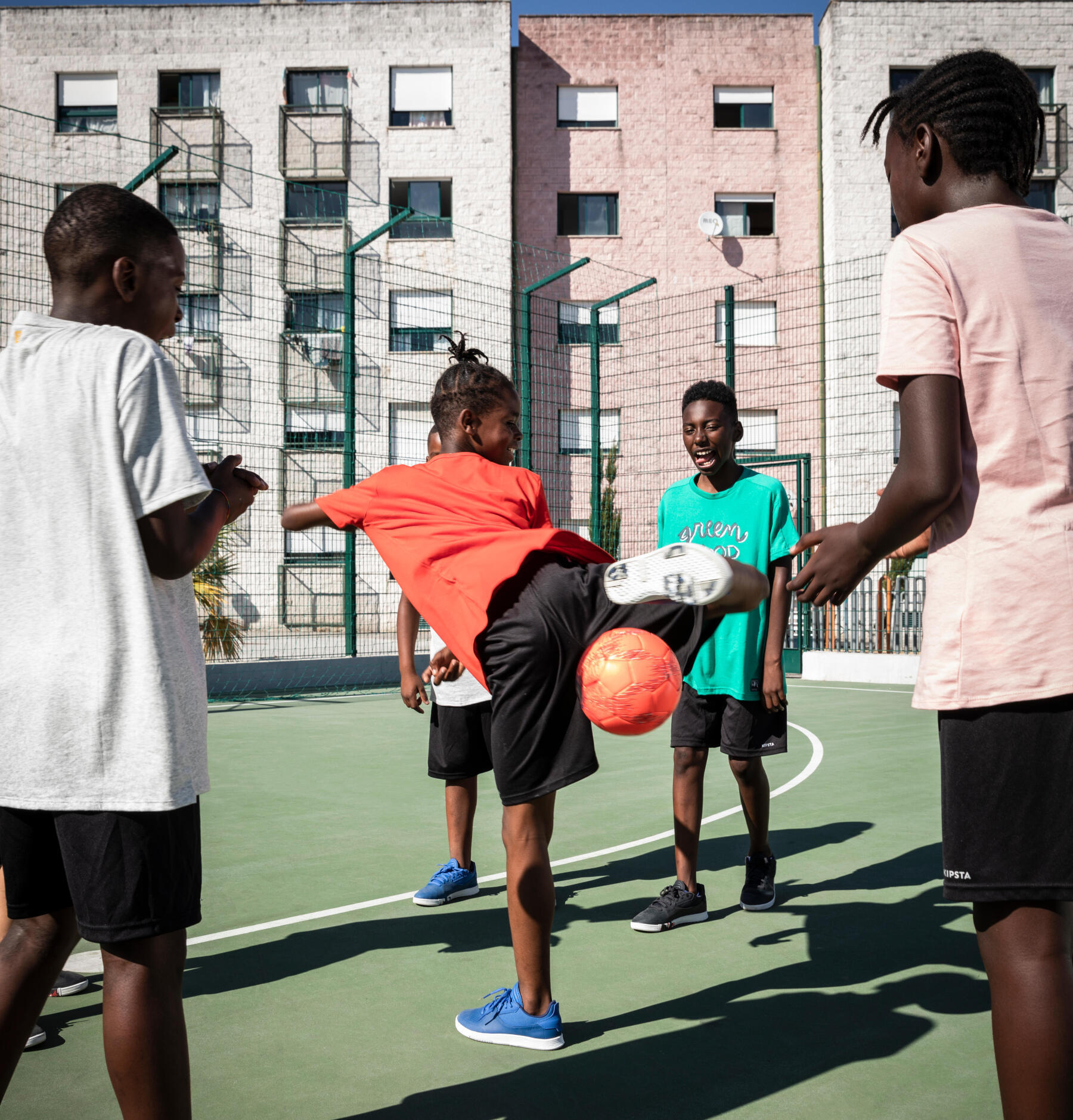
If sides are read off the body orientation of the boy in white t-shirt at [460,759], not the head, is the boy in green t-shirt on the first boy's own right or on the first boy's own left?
on the first boy's own left

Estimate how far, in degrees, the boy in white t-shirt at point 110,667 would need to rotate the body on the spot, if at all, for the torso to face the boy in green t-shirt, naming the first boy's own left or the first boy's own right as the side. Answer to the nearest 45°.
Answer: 0° — they already face them

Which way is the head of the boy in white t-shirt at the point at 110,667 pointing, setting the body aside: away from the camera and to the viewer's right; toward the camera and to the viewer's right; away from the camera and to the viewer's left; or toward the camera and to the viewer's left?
away from the camera and to the viewer's right

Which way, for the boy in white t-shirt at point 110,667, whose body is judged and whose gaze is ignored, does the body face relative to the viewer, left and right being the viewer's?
facing away from the viewer and to the right of the viewer

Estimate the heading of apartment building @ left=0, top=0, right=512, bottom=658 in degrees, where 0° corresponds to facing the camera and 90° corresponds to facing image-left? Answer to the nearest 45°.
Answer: approximately 0°

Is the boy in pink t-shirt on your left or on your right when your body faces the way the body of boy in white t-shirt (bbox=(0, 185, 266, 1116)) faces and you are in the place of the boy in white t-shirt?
on your right

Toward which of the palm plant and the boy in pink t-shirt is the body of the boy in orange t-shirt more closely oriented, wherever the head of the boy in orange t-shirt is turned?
the palm plant

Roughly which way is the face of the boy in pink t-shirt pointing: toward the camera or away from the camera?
away from the camera

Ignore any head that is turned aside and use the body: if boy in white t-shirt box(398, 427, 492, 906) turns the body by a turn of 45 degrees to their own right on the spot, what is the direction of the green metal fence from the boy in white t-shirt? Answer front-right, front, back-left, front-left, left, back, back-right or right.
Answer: right
